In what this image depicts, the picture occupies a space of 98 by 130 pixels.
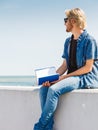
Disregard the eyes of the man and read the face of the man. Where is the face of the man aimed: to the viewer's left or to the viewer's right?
to the viewer's left

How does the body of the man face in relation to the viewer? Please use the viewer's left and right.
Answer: facing the viewer and to the left of the viewer
